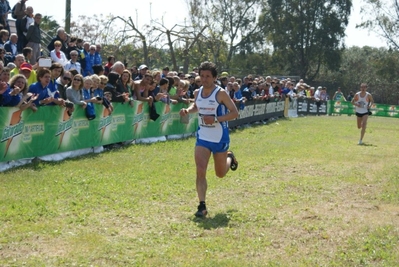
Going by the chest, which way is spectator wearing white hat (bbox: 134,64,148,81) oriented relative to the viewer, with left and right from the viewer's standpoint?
facing the viewer and to the right of the viewer

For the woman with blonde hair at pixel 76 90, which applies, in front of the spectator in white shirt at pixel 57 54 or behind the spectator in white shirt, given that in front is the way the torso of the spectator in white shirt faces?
in front

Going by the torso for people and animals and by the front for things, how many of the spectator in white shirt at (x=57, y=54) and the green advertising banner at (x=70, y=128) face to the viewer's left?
0

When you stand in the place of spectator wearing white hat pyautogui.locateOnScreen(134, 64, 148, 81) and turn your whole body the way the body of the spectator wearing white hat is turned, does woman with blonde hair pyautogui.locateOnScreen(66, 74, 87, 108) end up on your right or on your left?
on your right

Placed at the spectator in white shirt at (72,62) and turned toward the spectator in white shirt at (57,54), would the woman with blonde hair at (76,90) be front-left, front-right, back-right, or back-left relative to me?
back-left

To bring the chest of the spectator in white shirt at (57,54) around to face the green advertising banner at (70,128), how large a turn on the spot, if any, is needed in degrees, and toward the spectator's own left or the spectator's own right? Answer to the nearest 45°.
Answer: approximately 45° to the spectator's own right

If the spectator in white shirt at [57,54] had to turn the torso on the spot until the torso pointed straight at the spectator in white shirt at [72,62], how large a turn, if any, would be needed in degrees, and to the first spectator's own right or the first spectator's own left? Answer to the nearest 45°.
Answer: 0° — they already face them

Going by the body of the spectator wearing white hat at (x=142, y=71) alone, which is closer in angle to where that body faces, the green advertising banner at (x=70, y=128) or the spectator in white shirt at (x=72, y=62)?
the green advertising banner
